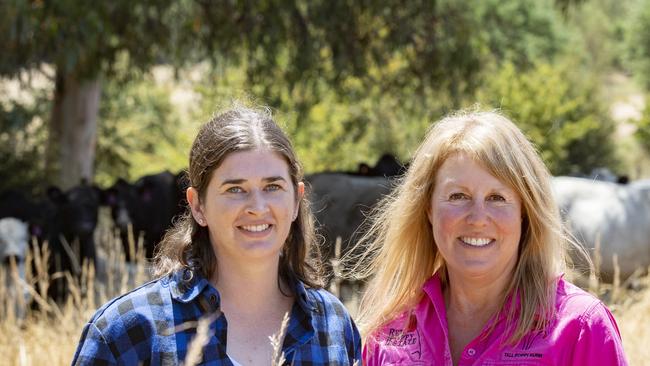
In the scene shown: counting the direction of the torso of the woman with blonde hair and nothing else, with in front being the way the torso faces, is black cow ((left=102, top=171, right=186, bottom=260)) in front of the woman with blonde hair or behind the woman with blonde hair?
behind

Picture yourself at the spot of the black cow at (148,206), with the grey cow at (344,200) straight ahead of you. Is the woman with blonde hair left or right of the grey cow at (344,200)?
right

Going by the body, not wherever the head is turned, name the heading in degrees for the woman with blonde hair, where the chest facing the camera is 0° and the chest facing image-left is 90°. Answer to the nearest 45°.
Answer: approximately 0°

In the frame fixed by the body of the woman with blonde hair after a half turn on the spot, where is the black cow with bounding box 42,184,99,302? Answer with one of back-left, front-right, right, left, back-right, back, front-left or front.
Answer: front-left

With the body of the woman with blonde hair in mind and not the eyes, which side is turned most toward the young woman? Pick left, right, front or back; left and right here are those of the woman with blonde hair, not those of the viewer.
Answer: right
